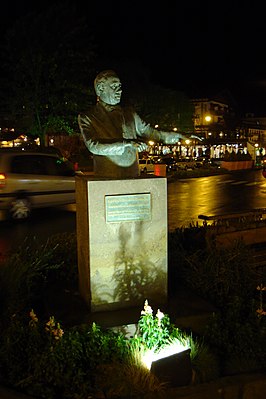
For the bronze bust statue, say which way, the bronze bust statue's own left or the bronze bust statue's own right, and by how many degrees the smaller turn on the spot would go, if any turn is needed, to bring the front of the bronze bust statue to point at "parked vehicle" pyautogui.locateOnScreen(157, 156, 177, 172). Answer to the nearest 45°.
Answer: approximately 135° to the bronze bust statue's own left

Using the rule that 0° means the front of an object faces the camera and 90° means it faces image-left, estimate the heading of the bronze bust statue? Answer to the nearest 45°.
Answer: approximately 315°

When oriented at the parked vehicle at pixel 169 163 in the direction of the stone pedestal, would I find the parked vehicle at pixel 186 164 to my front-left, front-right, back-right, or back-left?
back-left

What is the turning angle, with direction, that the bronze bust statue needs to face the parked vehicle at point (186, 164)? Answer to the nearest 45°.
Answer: approximately 135° to its left

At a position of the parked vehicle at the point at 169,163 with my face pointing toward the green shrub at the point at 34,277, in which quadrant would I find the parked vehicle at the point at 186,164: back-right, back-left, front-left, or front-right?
back-left
